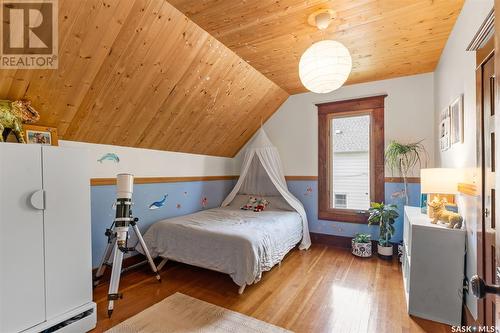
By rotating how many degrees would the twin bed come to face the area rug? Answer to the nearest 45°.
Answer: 0° — it already faces it

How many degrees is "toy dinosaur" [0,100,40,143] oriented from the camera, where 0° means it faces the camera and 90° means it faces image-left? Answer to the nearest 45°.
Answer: approximately 270°

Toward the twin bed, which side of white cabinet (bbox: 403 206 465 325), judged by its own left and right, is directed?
front

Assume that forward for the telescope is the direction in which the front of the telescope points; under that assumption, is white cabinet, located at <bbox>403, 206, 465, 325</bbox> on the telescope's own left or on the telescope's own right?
on the telescope's own right

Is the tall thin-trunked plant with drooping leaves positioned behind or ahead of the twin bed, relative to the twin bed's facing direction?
behind

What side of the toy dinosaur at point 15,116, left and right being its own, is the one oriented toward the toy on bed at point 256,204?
front

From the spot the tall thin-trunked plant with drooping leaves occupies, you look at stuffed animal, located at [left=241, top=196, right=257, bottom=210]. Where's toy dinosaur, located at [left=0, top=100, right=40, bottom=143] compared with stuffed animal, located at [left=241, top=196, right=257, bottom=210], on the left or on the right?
left

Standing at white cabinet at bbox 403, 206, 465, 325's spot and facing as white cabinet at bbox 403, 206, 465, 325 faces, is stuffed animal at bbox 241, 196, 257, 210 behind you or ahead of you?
ahead

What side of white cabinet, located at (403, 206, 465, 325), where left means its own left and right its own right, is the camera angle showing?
left

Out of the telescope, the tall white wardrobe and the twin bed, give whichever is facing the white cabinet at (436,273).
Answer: the tall white wardrobe

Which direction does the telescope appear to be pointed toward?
away from the camera

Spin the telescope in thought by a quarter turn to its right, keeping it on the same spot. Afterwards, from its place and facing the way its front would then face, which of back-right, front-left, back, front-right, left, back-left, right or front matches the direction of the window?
front

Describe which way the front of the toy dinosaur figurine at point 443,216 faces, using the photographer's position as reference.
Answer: facing to the left of the viewer

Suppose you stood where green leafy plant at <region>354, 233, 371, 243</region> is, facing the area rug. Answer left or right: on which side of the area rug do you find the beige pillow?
right

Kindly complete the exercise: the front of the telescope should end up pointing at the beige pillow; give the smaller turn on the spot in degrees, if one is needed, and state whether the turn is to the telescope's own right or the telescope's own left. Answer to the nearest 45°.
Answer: approximately 45° to the telescope's own right

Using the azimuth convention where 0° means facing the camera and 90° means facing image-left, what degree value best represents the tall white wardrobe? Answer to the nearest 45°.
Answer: approximately 315°
